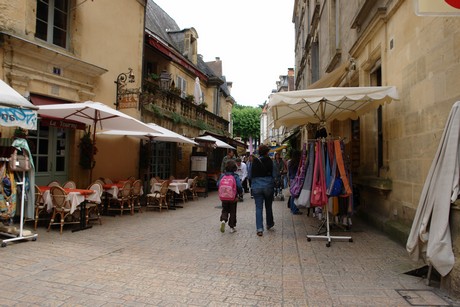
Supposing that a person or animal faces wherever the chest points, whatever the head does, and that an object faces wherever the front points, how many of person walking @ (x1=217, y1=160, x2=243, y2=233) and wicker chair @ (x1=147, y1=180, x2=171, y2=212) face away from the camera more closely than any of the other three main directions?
1

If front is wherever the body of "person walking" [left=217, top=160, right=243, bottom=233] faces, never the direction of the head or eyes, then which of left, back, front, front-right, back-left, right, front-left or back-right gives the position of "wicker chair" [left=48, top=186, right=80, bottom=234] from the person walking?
left

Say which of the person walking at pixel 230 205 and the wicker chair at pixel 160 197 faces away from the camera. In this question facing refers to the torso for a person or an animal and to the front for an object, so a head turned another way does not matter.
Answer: the person walking

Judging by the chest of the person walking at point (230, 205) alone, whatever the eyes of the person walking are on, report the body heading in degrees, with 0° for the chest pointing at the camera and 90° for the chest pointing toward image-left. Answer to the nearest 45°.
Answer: approximately 180°

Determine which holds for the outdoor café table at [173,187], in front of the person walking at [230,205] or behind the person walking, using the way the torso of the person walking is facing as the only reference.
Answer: in front

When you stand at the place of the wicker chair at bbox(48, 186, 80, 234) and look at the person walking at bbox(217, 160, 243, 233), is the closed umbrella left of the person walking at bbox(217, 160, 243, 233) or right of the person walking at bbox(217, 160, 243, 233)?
right

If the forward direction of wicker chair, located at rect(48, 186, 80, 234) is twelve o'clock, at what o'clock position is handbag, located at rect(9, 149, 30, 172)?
The handbag is roughly at 6 o'clock from the wicker chair.

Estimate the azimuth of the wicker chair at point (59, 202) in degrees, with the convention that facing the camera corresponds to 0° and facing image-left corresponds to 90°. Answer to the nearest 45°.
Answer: approximately 225°

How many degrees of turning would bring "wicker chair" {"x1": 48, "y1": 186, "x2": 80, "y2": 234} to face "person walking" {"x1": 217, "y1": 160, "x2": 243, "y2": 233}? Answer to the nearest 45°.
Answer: approximately 45° to its right

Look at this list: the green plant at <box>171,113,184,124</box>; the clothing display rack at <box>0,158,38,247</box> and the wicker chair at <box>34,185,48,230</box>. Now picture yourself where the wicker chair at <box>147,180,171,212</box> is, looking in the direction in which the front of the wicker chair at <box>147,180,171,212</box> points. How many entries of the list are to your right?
1

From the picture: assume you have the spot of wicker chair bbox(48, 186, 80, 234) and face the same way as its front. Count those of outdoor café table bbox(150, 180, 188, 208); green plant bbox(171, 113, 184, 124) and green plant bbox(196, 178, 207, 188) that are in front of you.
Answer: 3
